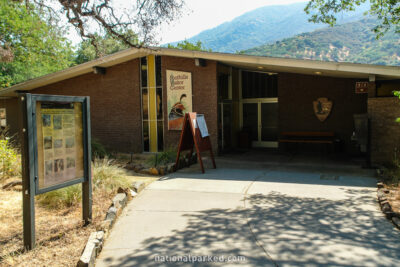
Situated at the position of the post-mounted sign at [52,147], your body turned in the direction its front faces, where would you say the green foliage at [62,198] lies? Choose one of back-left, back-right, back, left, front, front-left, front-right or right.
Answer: back-left

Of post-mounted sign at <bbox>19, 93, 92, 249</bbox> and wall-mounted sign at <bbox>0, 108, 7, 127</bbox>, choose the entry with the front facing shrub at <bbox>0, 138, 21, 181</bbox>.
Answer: wall-mounted sign at <bbox>0, 108, 7, 127</bbox>

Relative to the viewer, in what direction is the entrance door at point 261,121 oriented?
toward the camera

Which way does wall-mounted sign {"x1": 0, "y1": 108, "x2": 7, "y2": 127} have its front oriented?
toward the camera

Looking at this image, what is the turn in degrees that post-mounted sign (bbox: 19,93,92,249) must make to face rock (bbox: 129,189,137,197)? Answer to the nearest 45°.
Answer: approximately 90° to its left

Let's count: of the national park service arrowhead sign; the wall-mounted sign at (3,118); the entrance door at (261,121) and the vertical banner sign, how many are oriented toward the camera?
4

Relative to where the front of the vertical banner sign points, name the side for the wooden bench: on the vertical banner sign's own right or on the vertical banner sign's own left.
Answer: on the vertical banner sign's own left

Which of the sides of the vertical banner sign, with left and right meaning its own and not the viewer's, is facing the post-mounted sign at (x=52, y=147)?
front

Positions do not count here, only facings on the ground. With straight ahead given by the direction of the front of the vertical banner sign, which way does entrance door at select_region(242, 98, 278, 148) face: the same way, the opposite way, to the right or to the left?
the same way

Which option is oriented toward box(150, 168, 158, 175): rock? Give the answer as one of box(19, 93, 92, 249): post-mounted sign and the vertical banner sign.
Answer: the vertical banner sign

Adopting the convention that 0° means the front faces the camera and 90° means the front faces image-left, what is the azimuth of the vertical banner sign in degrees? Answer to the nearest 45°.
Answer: approximately 0°

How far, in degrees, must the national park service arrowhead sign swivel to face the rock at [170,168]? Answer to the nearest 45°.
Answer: approximately 45° to its right

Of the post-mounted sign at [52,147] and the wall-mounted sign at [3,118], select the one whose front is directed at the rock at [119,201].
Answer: the wall-mounted sign at [3,118]

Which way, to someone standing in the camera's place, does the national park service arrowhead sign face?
facing the viewer

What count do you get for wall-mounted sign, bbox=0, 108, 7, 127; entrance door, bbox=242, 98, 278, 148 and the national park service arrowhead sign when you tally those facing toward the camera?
3

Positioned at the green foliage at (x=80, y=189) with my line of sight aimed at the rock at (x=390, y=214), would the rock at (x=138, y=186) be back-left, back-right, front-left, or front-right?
front-left

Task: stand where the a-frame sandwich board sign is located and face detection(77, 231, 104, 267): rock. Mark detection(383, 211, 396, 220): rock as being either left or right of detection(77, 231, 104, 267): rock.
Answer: left
